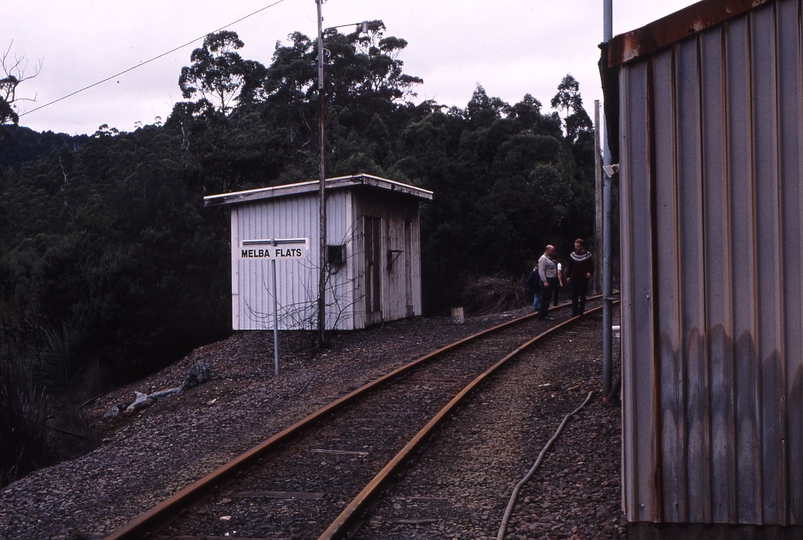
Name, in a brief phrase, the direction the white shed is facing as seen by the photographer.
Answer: facing the viewer and to the right of the viewer

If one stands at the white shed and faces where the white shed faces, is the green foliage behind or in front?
behind

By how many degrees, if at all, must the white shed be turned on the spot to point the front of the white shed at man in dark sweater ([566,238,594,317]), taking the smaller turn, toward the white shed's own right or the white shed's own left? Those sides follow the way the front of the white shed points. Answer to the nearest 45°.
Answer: approximately 45° to the white shed's own left

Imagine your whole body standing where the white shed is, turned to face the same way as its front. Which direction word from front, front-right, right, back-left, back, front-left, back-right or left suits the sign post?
front-right

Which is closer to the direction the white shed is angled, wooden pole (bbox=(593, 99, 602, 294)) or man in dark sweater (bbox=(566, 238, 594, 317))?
the man in dark sweater

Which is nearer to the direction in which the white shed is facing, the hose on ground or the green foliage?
the hose on ground

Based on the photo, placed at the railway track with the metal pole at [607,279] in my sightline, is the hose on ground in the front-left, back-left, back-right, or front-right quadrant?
front-right

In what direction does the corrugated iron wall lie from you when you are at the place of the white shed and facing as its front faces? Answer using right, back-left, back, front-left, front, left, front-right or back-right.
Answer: front-right

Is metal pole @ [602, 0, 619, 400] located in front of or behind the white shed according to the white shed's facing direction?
in front
